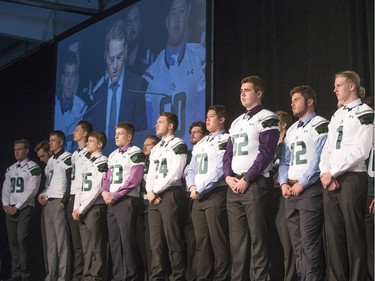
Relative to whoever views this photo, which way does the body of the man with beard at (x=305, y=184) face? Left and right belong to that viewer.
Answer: facing the viewer and to the left of the viewer
